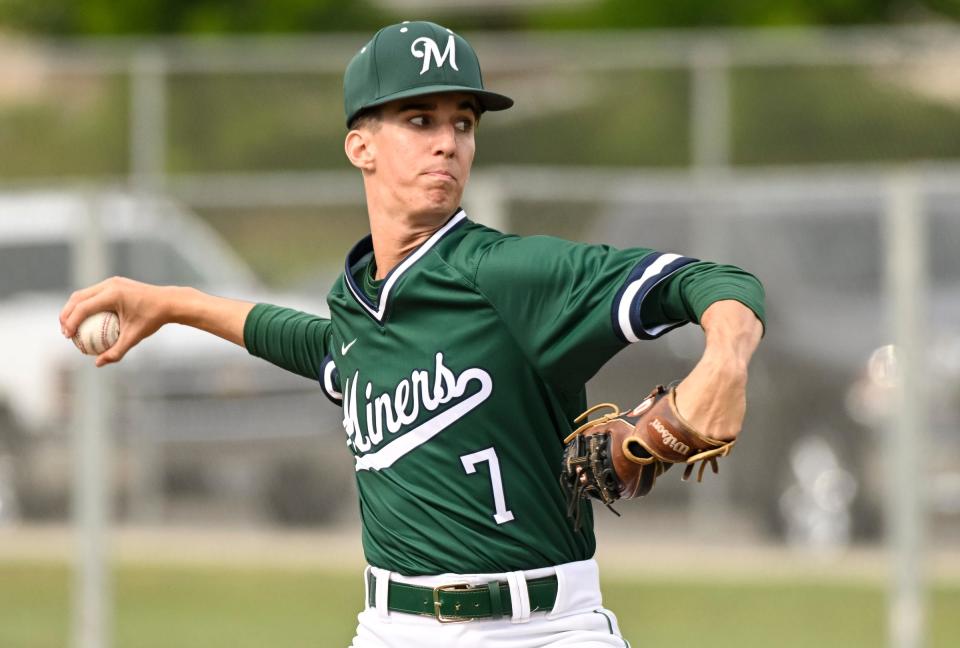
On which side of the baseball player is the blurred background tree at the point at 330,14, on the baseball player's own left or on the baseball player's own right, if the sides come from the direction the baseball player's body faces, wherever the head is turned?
on the baseball player's own right

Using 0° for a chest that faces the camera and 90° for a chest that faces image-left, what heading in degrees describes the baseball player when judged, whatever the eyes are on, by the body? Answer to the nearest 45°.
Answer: approximately 45°

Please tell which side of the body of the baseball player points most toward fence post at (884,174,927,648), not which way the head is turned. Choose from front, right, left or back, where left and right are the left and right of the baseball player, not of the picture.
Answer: back

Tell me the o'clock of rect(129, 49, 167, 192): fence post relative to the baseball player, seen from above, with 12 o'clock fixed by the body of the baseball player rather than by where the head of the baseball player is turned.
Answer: The fence post is roughly at 4 o'clock from the baseball player.

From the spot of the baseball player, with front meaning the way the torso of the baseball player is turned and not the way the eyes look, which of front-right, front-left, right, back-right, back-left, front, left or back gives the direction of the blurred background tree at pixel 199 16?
back-right

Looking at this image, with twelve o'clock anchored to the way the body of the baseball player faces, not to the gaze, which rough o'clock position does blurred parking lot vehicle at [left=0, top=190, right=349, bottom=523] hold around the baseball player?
The blurred parking lot vehicle is roughly at 4 o'clock from the baseball player.

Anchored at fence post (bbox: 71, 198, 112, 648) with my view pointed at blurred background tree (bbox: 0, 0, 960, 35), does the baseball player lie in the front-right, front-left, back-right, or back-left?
back-right

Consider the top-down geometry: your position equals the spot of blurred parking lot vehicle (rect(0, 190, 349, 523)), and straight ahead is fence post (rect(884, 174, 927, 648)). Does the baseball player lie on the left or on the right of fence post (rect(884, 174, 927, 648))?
right
